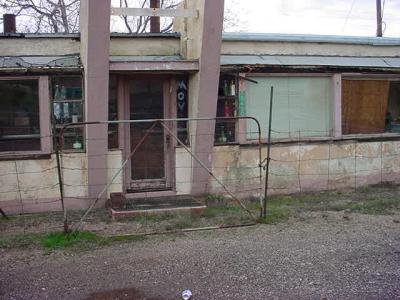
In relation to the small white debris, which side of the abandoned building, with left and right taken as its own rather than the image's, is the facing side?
front

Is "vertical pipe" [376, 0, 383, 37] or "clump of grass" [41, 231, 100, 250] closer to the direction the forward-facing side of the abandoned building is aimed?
the clump of grass

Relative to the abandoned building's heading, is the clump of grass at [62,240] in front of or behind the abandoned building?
in front

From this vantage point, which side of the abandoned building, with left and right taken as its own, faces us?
front

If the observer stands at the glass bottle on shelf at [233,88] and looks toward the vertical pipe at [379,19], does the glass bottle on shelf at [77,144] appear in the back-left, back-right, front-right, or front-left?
back-left

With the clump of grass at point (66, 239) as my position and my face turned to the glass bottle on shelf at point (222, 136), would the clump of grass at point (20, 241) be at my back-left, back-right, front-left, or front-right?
back-left

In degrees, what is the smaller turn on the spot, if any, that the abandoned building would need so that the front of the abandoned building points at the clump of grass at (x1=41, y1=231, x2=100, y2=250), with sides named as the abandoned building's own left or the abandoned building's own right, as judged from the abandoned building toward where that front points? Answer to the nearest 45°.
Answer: approximately 45° to the abandoned building's own right

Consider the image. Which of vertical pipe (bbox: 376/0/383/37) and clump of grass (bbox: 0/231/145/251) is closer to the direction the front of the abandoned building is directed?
the clump of grass

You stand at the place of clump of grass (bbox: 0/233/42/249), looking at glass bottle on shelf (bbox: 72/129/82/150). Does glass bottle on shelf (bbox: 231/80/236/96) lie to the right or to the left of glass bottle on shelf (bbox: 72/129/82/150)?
right

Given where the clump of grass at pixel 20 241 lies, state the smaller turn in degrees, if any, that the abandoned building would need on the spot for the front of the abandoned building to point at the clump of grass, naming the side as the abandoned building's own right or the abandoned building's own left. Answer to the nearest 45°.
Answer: approximately 45° to the abandoned building's own right
